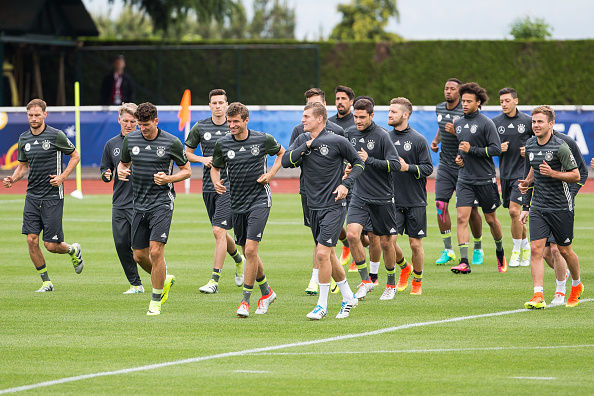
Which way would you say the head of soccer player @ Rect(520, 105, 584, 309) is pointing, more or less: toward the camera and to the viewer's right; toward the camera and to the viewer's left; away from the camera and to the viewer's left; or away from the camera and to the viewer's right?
toward the camera and to the viewer's left

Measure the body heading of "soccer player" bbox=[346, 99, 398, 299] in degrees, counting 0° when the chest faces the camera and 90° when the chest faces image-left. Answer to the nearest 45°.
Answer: approximately 45°

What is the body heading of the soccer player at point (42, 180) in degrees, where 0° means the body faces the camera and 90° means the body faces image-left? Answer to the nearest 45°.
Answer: approximately 45°

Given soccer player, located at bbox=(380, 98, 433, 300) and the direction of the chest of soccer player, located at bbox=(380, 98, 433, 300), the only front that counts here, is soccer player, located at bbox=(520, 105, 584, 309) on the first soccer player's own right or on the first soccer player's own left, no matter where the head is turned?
on the first soccer player's own left

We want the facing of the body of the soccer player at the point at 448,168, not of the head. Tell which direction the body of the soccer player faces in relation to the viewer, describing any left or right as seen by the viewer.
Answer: facing the viewer and to the left of the viewer

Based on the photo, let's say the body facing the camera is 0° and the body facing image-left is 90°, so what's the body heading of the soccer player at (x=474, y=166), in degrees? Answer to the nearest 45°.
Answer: approximately 45°

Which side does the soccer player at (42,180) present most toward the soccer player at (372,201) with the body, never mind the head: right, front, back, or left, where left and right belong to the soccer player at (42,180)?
left

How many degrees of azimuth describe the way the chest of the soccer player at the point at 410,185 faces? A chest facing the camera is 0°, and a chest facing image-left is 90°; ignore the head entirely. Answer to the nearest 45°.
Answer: approximately 45°
